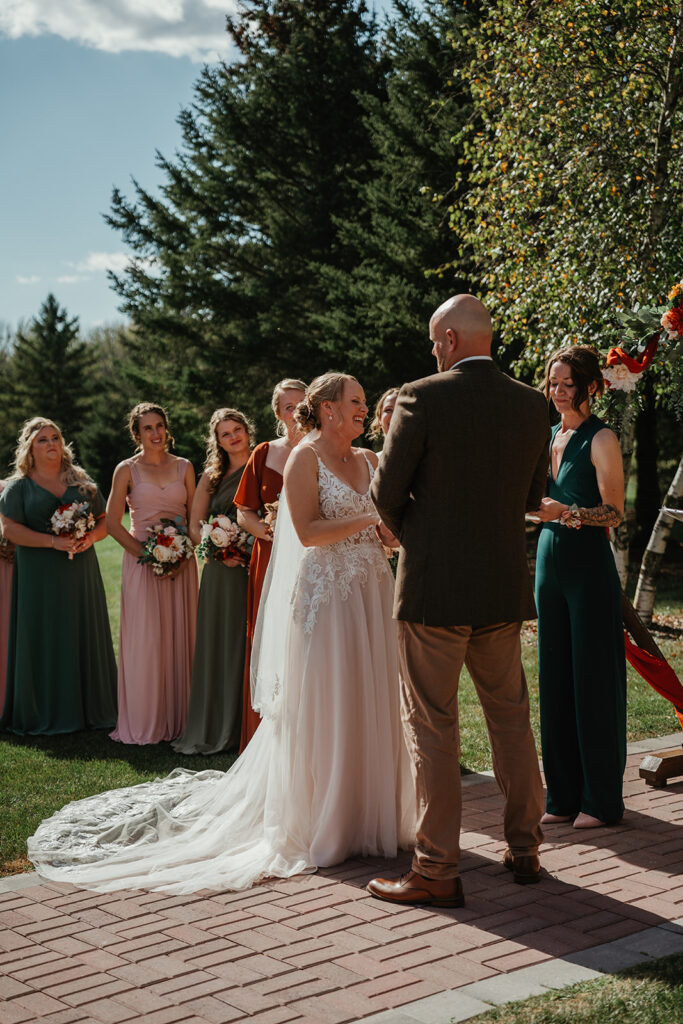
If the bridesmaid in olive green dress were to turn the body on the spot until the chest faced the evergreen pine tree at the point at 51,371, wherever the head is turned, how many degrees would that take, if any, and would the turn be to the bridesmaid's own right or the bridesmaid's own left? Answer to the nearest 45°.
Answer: approximately 135° to the bridesmaid's own left

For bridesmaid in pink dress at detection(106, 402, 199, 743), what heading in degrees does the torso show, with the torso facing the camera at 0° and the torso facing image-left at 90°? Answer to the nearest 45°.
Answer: approximately 315°

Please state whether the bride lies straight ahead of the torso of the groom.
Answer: yes

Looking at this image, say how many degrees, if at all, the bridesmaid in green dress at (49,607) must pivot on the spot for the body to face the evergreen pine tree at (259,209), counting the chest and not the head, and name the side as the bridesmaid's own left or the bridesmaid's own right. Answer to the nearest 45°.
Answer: approximately 135° to the bridesmaid's own left

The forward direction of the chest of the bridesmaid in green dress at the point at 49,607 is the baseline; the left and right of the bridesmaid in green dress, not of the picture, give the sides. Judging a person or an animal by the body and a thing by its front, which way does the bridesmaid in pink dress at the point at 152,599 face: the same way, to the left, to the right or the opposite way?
the same way

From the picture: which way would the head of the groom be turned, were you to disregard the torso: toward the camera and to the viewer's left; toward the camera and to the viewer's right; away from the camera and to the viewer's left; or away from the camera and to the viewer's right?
away from the camera and to the viewer's left

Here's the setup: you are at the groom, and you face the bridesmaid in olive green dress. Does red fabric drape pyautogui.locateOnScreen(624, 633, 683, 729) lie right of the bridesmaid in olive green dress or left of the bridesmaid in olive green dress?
right

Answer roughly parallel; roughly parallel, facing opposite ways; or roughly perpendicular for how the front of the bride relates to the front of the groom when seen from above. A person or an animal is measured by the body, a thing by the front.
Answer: roughly parallel, facing opposite ways

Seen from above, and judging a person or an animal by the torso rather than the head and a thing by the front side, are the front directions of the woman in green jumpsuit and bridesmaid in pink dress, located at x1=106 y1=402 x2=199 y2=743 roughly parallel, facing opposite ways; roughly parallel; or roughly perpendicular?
roughly perpendicular

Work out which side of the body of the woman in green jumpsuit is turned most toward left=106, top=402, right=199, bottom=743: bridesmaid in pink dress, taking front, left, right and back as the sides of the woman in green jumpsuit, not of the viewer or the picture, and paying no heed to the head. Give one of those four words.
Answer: right

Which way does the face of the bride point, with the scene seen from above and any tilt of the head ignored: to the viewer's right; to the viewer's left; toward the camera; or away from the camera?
to the viewer's right

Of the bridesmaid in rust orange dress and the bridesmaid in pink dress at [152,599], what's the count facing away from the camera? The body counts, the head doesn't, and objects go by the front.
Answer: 0

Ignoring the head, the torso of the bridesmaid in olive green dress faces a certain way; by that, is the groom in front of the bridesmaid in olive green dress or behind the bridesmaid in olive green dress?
in front

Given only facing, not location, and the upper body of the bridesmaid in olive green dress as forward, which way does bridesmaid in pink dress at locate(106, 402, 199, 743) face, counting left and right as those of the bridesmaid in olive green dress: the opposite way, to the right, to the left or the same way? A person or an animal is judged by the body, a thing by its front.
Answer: the same way

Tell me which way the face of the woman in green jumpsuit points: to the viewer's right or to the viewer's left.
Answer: to the viewer's left
